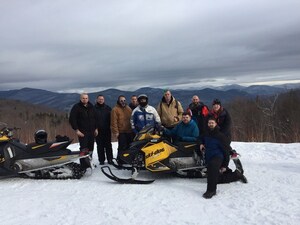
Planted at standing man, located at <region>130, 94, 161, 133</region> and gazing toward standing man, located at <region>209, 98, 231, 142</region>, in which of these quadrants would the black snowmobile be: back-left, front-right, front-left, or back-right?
back-right

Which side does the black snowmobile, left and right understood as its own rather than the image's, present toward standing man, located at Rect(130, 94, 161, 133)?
back

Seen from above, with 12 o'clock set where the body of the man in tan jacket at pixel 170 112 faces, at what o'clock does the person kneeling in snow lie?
The person kneeling in snow is roughly at 11 o'clock from the man in tan jacket.

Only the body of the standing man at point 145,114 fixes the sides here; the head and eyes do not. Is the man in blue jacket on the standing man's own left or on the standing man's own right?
on the standing man's own left

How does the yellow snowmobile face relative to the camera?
to the viewer's left

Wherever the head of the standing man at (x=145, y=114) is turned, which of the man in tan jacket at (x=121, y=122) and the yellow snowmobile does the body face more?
the yellow snowmobile

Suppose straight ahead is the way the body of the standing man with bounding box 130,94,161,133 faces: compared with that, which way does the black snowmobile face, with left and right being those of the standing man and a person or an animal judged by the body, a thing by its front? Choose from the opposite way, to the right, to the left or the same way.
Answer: to the right

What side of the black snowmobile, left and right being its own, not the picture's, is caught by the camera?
left

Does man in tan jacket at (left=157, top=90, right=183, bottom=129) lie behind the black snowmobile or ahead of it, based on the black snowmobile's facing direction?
behind

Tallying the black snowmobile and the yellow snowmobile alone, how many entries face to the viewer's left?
2

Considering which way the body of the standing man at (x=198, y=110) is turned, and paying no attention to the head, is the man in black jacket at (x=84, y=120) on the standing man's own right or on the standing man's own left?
on the standing man's own right

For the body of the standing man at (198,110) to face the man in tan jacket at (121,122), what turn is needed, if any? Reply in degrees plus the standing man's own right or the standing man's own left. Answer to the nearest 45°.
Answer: approximately 90° to the standing man's own right

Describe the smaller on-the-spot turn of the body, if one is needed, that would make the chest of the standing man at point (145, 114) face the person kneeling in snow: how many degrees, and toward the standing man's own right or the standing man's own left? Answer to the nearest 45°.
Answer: approximately 45° to the standing man's own left

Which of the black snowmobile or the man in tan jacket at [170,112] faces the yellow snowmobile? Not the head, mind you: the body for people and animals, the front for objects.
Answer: the man in tan jacket
